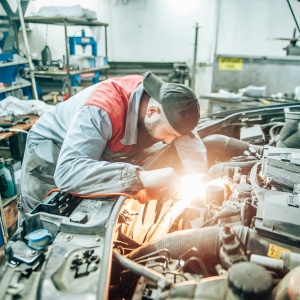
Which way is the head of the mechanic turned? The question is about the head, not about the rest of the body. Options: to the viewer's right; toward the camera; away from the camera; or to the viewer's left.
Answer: to the viewer's right

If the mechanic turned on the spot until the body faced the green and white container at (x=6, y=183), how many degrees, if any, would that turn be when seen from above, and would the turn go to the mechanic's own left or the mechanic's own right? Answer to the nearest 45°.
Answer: approximately 135° to the mechanic's own left

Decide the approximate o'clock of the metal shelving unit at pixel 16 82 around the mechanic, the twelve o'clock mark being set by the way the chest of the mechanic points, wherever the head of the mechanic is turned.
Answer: The metal shelving unit is roughly at 8 o'clock from the mechanic.

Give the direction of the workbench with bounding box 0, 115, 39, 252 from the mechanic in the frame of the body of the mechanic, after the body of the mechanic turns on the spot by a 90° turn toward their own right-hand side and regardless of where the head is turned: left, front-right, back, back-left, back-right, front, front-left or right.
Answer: back-right

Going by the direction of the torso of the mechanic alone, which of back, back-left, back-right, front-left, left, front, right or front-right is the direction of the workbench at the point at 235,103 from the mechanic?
front-left

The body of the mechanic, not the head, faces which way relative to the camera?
to the viewer's right

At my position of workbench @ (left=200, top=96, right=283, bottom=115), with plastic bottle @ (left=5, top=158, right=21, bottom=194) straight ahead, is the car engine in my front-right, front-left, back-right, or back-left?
front-left

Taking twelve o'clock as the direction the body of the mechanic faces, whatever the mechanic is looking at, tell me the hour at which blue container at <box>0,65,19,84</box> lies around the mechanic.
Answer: The blue container is roughly at 8 o'clock from the mechanic.

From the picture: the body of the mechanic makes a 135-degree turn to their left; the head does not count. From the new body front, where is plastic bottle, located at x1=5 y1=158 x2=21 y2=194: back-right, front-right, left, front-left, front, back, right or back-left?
front
